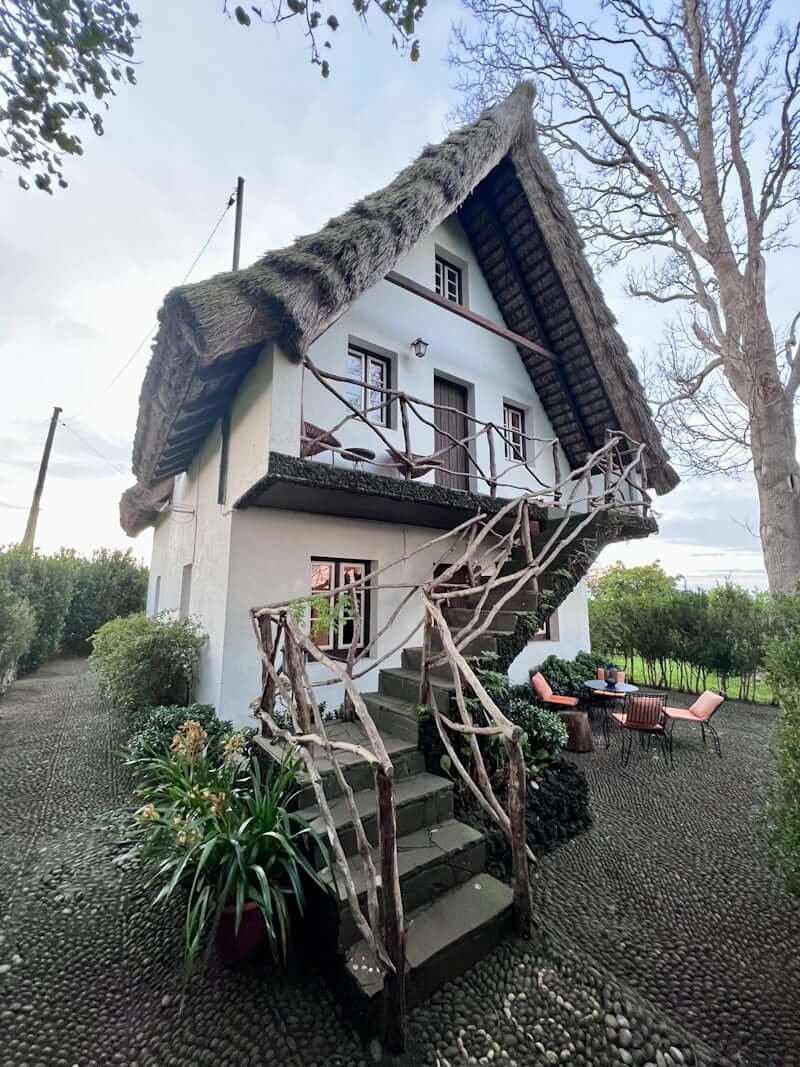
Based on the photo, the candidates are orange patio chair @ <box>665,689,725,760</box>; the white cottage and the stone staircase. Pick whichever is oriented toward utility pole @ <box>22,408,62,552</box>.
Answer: the orange patio chair

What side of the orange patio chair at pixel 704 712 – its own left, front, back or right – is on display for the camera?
left

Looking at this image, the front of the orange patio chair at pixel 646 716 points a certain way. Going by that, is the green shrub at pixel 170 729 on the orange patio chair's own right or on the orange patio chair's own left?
on the orange patio chair's own left

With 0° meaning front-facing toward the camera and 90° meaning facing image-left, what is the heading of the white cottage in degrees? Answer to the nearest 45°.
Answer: approximately 315°

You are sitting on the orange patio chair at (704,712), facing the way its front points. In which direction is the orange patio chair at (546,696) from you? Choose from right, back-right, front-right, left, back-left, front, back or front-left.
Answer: front

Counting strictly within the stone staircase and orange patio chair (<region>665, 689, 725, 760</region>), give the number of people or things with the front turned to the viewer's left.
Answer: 1

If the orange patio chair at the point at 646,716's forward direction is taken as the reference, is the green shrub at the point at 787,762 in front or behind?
behind

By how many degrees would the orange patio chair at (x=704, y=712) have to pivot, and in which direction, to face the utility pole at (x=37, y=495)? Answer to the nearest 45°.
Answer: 0° — it already faces it

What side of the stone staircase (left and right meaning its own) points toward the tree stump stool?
left

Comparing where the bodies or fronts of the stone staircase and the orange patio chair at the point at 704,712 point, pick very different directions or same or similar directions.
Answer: very different directions

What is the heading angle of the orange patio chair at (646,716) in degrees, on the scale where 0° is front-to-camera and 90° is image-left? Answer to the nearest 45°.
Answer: approximately 135°

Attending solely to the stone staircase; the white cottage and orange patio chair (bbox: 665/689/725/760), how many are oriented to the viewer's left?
1

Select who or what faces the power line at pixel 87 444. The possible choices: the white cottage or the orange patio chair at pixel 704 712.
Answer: the orange patio chair
